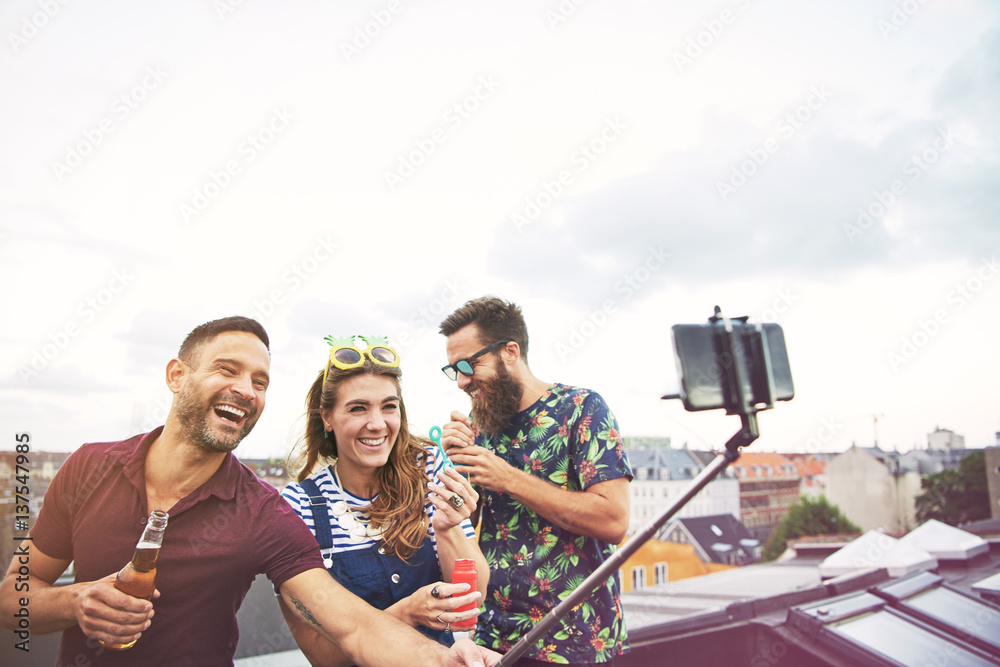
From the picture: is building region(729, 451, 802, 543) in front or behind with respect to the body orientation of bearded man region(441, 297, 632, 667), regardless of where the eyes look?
behind

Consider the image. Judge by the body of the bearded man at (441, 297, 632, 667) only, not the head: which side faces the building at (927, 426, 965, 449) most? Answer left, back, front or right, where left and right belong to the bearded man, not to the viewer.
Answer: back

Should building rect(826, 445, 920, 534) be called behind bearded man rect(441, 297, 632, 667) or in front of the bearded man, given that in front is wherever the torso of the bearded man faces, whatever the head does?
behind

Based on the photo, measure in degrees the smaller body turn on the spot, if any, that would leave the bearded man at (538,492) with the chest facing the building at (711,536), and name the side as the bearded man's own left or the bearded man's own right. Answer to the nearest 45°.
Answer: approximately 135° to the bearded man's own right

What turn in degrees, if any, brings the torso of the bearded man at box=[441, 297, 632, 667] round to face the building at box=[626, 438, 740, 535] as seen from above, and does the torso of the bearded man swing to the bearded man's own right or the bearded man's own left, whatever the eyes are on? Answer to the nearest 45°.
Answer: approximately 135° to the bearded man's own right

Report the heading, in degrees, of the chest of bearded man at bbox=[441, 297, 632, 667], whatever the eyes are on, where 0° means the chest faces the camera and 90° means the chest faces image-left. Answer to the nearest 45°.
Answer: approximately 45°

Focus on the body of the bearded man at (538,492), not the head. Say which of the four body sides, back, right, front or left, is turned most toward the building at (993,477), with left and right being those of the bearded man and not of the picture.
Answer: back
